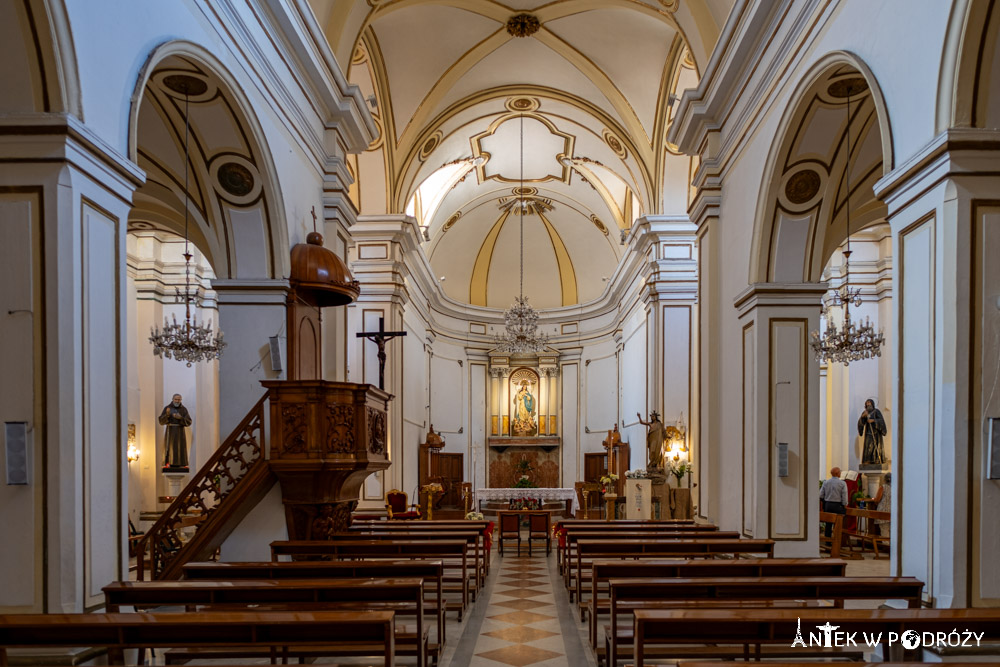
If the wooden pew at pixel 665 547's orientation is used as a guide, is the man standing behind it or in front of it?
in front

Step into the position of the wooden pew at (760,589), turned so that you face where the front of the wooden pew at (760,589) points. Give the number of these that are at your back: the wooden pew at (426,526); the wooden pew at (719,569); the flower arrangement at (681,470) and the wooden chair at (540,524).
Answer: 0

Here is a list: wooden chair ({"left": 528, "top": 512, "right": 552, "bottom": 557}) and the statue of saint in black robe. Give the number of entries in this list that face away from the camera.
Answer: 1

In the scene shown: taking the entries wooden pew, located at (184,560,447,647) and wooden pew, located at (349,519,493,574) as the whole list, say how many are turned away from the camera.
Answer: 2

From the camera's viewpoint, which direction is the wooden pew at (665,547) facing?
away from the camera

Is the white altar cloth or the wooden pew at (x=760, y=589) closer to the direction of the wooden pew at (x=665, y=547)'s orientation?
the white altar cloth

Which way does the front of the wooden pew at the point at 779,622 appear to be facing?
away from the camera

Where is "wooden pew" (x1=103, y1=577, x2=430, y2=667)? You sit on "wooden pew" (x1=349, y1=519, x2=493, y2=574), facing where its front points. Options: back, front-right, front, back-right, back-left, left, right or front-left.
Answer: back

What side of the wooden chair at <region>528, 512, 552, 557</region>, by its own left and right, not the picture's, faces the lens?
back

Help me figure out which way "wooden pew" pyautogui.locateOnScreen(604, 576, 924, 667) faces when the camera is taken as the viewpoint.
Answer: facing away from the viewer
